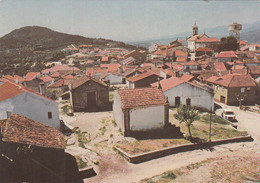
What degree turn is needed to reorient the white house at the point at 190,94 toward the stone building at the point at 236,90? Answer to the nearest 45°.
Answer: approximately 135° to its left

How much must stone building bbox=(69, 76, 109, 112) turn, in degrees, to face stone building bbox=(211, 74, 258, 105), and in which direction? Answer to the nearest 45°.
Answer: approximately 90° to its left

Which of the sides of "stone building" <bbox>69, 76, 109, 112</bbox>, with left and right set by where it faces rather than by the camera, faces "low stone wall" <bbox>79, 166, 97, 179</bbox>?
front

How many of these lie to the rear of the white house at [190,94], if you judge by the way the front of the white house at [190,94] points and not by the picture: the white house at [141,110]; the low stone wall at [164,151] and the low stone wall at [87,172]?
0

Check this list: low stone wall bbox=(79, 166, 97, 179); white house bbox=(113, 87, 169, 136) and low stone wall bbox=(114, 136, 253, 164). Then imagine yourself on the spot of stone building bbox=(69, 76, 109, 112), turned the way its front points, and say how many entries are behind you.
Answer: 0

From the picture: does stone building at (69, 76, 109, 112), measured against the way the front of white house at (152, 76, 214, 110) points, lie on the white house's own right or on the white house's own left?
on the white house's own right

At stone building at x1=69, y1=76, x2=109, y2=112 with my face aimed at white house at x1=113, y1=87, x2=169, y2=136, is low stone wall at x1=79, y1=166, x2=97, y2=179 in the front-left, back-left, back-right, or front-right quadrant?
front-right

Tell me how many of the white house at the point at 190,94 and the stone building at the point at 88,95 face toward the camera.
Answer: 2

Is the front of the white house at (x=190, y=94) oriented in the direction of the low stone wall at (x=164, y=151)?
yes

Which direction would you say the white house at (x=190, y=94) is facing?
toward the camera

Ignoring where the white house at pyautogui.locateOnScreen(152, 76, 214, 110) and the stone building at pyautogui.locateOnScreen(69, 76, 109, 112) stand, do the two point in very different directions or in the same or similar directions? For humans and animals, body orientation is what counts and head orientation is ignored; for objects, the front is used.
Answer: same or similar directions

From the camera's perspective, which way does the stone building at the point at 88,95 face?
toward the camera

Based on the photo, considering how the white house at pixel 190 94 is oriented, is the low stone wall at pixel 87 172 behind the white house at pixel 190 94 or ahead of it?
ahead

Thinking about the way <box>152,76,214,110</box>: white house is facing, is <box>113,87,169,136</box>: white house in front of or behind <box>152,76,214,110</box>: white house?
in front
